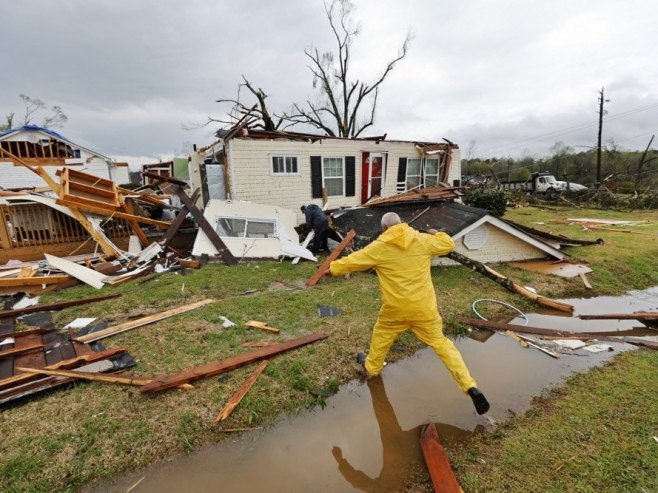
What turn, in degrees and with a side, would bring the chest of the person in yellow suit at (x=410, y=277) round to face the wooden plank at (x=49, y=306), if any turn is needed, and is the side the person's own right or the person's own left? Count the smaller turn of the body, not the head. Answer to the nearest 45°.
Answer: approximately 90° to the person's own left

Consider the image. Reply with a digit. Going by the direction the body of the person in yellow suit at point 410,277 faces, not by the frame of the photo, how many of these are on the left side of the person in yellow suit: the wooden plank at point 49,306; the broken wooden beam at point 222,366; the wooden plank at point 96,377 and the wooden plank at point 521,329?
3

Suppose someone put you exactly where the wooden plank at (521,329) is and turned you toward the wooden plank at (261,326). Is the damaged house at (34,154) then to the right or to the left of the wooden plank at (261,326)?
right

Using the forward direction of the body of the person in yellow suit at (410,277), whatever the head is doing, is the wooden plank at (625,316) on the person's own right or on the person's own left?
on the person's own right

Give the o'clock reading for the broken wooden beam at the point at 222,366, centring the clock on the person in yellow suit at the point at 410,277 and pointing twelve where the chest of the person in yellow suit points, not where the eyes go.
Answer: The broken wooden beam is roughly at 9 o'clock from the person in yellow suit.

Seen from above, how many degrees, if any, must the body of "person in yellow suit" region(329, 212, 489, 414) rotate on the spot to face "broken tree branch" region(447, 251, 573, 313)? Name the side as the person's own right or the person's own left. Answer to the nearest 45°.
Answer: approximately 45° to the person's own right

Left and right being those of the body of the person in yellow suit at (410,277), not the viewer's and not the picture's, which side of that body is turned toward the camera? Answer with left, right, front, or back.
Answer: back

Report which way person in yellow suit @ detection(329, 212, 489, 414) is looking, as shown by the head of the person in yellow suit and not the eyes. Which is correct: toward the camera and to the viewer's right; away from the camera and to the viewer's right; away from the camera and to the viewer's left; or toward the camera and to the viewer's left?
away from the camera and to the viewer's left

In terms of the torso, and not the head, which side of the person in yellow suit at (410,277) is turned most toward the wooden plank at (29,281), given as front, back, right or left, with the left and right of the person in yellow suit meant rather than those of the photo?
left
